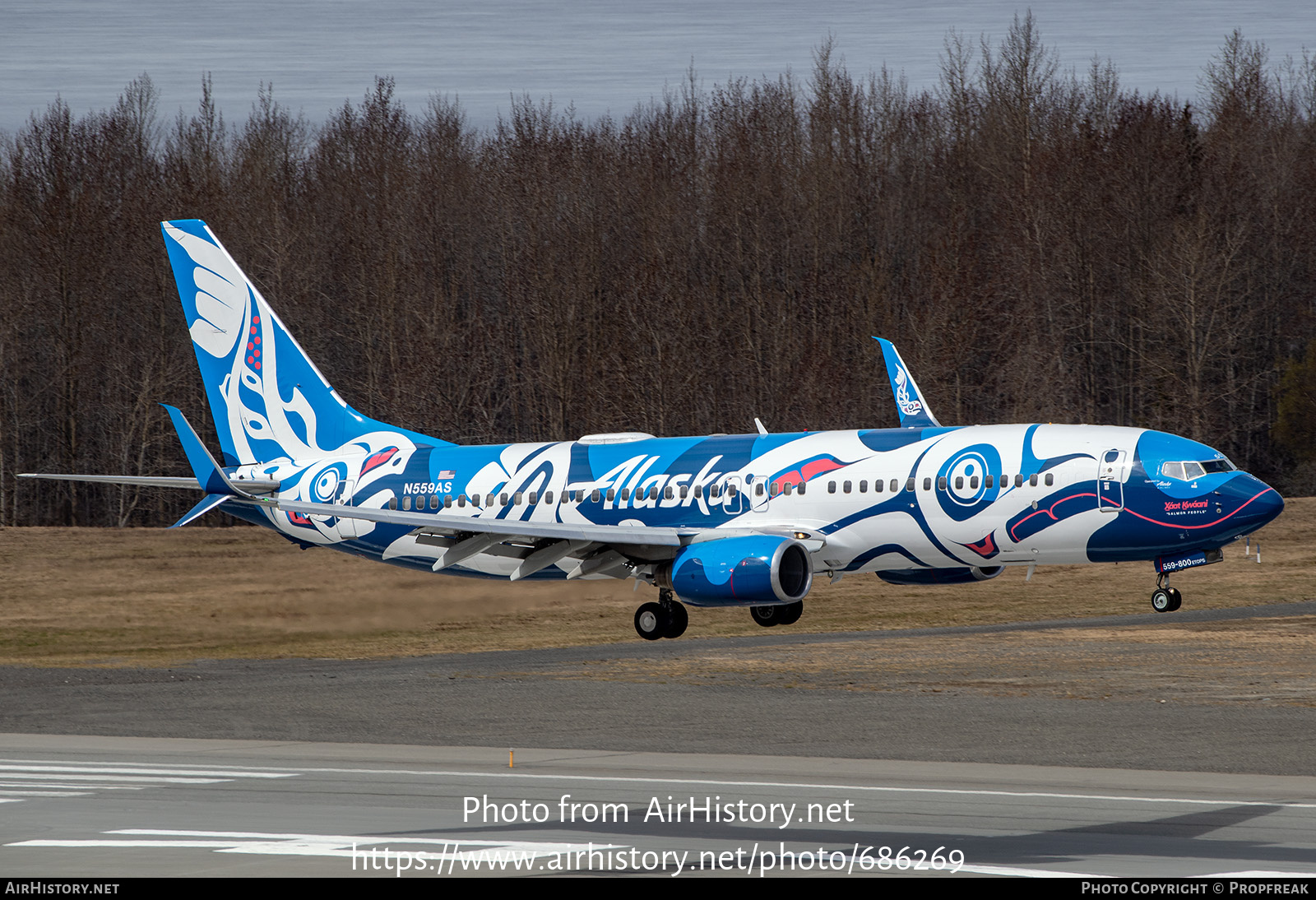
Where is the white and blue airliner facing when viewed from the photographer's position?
facing the viewer and to the right of the viewer
